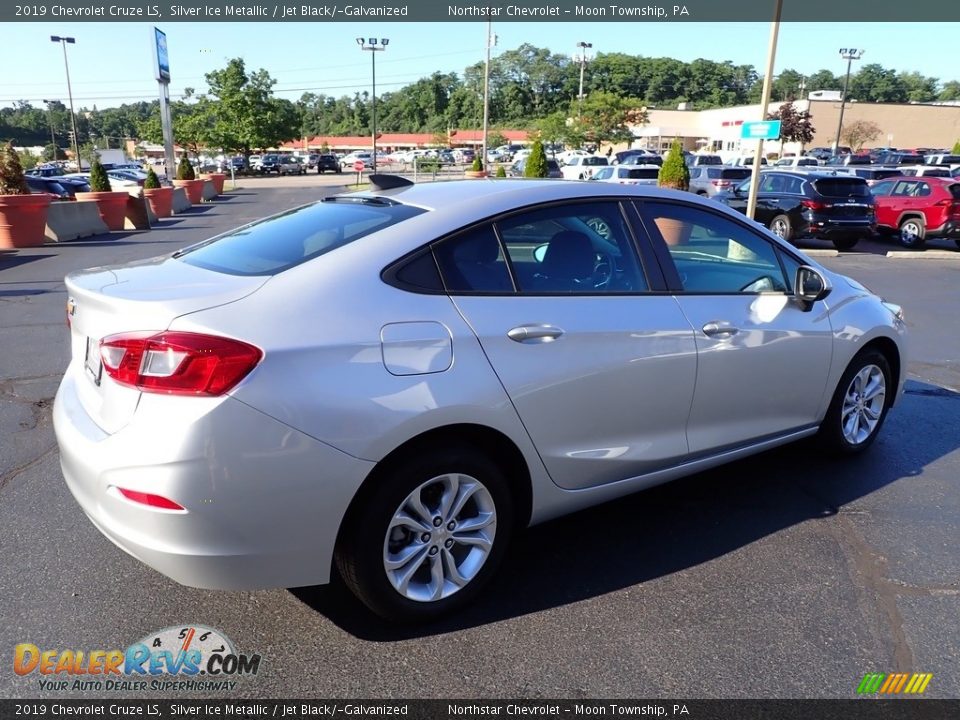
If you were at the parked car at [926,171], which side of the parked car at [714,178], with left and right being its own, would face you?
right

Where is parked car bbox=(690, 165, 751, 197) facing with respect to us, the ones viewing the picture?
facing away from the viewer and to the left of the viewer

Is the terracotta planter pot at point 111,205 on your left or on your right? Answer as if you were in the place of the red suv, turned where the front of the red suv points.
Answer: on your left

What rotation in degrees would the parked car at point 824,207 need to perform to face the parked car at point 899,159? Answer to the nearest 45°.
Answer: approximately 45° to its right

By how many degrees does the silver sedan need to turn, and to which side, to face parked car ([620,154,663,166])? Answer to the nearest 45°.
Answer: approximately 45° to its left

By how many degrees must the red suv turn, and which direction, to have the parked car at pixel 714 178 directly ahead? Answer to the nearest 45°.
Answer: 0° — it already faces it

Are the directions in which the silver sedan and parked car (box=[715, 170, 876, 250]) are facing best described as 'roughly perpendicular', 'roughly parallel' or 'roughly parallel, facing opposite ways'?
roughly perpendicular

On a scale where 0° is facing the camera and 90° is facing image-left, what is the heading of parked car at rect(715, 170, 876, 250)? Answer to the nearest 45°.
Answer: approximately 135°

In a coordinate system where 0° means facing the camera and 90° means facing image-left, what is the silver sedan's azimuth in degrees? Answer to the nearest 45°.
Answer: approximately 225°

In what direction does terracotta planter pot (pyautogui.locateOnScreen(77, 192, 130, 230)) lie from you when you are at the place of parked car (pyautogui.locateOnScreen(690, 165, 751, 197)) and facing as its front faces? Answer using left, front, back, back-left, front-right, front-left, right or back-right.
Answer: left

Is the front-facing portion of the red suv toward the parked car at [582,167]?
yes

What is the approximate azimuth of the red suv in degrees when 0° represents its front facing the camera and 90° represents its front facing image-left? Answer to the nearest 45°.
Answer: approximately 135°

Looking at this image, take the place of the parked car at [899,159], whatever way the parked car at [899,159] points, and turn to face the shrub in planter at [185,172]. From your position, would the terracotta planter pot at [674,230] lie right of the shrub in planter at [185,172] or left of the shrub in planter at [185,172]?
left

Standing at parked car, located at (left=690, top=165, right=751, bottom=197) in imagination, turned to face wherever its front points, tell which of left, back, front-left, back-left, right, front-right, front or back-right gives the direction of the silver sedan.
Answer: back-left

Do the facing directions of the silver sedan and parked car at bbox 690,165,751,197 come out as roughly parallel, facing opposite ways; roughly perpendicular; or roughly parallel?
roughly perpendicular

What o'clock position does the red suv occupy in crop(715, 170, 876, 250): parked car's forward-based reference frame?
The red suv is roughly at 3 o'clock from the parked car.
